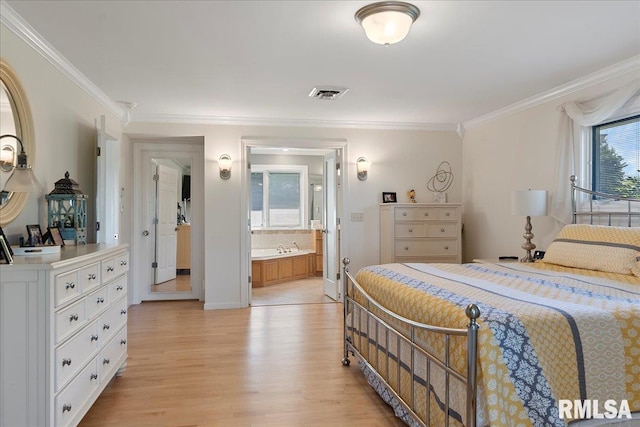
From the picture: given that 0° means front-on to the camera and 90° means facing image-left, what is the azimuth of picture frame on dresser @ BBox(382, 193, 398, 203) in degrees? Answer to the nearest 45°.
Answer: approximately 0°

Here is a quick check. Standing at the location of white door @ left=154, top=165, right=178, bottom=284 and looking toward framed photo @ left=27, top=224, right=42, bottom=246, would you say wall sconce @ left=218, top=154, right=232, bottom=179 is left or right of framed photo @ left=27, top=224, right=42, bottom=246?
left

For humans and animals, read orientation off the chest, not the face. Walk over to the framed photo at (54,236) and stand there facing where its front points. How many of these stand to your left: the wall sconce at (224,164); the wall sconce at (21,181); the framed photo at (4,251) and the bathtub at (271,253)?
2

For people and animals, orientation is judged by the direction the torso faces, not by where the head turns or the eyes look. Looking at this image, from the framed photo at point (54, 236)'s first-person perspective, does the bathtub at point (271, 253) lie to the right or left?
on its left

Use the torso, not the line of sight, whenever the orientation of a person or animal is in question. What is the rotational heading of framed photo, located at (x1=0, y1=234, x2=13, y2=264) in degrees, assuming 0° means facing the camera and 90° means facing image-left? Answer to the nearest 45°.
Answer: approximately 270°

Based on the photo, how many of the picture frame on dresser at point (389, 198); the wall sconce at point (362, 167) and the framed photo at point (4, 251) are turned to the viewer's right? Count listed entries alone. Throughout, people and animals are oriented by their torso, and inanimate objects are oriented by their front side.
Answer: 1

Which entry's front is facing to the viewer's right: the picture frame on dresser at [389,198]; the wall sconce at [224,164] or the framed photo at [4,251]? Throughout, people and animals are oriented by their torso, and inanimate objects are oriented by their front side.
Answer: the framed photo

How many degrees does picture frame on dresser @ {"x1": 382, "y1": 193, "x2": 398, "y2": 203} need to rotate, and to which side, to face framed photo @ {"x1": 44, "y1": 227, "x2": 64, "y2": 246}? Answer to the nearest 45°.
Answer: approximately 45° to its right

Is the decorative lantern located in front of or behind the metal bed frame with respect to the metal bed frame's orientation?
in front

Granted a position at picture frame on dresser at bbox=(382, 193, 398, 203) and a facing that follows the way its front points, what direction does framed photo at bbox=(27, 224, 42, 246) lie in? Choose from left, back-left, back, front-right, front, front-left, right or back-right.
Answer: front-right

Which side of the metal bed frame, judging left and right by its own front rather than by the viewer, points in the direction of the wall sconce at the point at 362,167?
right
